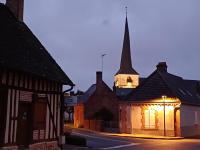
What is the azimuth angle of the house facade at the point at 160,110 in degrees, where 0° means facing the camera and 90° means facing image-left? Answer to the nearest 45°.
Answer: approximately 0°

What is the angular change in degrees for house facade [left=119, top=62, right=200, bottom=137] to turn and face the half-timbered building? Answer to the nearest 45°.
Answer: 0° — it already faces it
